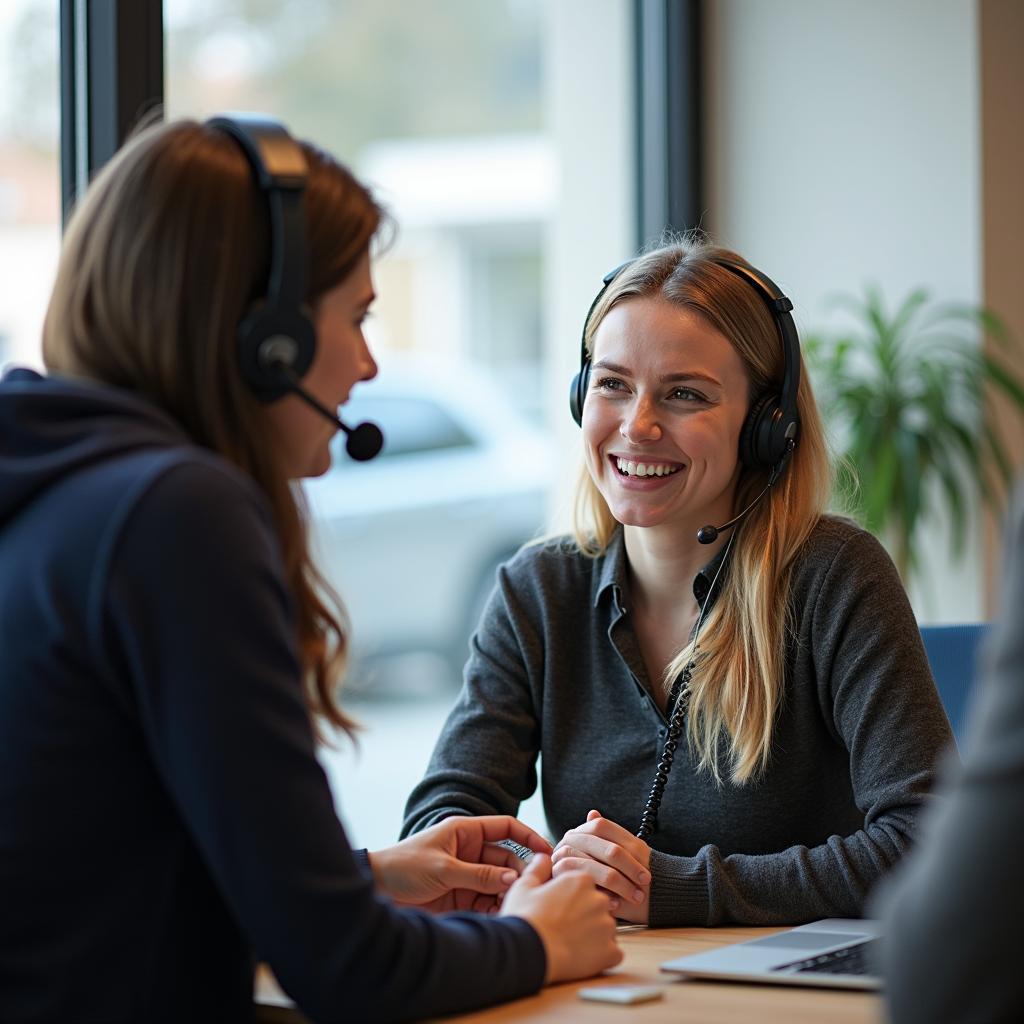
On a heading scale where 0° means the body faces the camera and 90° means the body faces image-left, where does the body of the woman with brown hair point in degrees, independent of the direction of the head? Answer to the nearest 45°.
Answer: approximately 225°

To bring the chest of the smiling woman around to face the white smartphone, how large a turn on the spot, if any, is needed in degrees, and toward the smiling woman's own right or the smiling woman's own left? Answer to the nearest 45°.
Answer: approximately 45° to the smiling woman's own left

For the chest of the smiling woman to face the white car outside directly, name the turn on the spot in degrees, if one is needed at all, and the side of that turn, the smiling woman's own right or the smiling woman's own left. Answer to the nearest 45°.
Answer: approximately 135° to the smiling woman's own right

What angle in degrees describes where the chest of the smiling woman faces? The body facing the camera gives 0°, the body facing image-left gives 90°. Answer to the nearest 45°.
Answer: approximately 45°

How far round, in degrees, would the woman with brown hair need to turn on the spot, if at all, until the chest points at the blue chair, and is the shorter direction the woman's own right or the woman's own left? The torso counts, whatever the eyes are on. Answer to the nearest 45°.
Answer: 0° — they already face it

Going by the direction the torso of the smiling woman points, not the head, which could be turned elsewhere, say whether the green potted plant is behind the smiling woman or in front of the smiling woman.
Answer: behind
